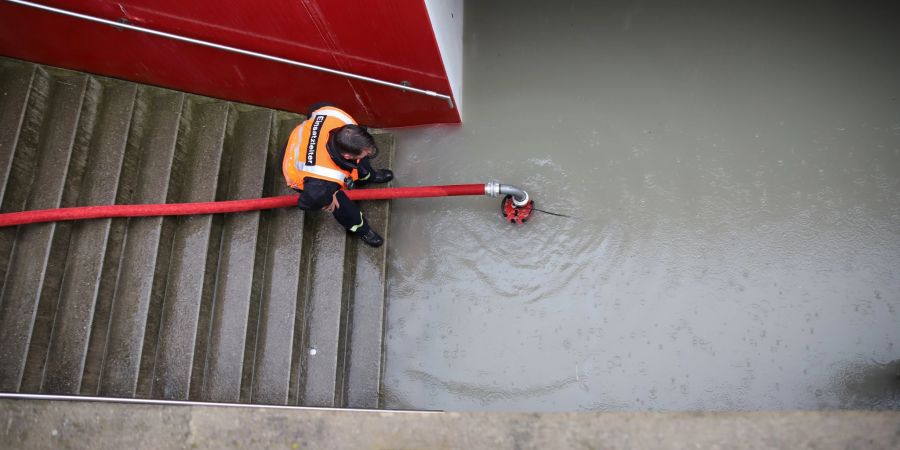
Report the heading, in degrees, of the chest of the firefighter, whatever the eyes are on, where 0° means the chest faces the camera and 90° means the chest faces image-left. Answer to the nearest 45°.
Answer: approximately 270°

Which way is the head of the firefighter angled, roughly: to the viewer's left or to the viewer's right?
to the viewer's right

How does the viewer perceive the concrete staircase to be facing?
facing to the right of the viewer
